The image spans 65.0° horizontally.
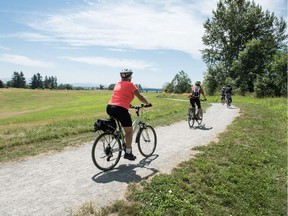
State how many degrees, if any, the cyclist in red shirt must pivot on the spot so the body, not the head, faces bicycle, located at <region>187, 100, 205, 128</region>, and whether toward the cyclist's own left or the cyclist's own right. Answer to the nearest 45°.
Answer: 0° — they already face it

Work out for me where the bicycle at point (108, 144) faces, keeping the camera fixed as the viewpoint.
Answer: facing away from the viewer and to the right of the viewer

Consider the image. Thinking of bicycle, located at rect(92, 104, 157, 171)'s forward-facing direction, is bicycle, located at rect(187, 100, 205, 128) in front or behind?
in front

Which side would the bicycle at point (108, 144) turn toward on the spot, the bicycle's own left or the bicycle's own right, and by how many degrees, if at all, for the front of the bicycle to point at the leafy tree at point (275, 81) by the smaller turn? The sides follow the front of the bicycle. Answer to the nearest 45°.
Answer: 0° — it already faces it

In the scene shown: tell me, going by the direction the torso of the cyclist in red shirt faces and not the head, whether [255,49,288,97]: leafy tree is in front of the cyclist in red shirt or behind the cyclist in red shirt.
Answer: in front

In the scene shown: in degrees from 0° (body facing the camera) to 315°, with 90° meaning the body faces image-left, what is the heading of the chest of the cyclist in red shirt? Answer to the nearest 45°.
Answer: approximately 225°
